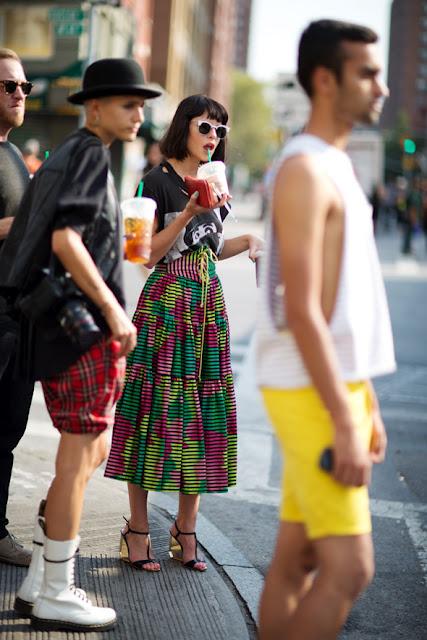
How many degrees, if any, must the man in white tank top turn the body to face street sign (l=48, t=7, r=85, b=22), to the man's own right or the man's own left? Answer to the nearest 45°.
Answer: approximately 90° to the man's own left

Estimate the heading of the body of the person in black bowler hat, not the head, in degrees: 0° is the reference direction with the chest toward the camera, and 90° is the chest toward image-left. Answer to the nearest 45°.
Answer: approximately 270°

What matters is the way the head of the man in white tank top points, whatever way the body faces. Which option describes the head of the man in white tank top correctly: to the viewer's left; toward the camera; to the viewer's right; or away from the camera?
to the viewer's right

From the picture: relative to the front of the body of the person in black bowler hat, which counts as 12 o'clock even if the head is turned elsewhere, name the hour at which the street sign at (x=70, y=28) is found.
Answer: The street sign is roughly at 9 o'clock from the person in black bowler hat.

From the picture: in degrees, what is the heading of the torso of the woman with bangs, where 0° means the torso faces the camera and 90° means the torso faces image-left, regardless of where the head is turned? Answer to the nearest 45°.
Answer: approximately 315°

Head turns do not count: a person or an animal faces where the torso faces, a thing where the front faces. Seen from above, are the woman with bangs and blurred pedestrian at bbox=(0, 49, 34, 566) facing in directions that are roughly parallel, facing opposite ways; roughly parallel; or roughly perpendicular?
roughly parallel

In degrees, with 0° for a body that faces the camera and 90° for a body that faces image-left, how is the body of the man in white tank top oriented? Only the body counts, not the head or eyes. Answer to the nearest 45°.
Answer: approximately 270°

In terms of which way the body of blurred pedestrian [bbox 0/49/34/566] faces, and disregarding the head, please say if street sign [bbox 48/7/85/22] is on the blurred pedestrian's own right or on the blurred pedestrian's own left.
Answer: on the blurred pedestrian's own left

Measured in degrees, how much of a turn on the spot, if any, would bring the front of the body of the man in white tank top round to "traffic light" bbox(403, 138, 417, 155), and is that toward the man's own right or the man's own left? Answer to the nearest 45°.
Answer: approximately 90° to the man's own left
